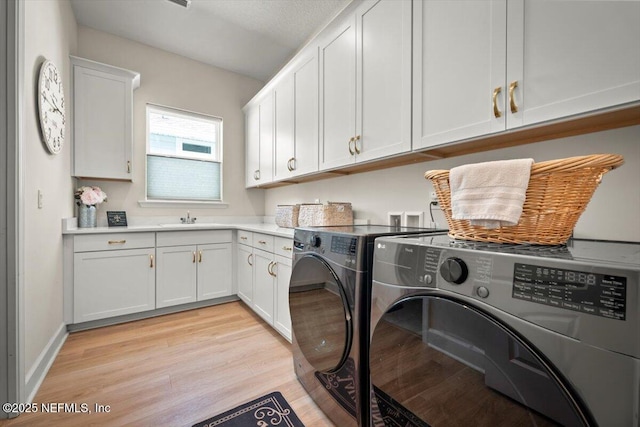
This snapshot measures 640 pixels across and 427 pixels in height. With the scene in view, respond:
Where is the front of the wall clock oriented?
to the viewer's right

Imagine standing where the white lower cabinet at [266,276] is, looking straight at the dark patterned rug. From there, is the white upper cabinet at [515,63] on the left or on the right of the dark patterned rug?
left

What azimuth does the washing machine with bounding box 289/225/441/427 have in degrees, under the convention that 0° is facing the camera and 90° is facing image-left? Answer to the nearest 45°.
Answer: approximately 45°

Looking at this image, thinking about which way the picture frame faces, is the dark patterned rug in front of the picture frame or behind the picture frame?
in front

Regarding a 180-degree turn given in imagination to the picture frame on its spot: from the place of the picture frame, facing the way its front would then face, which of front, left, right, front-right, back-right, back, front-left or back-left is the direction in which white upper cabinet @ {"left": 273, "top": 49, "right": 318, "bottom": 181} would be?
back-right

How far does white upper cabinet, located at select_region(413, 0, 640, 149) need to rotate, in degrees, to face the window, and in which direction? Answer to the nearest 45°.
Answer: approximately 45° to its right

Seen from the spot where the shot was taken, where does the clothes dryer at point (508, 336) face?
facing the viewer and to the left of the viewer

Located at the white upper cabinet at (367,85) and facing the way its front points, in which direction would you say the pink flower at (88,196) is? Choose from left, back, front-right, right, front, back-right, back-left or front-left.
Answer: front-right

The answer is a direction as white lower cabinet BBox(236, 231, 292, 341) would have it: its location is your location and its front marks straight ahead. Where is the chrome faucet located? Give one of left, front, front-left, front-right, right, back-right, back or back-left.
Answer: right

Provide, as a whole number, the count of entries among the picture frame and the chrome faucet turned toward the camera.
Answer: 2

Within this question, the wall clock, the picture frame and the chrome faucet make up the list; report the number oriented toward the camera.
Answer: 2

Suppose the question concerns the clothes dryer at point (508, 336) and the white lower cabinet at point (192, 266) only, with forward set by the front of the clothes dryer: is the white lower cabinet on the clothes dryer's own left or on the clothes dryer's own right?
on the clothes dryer's own right

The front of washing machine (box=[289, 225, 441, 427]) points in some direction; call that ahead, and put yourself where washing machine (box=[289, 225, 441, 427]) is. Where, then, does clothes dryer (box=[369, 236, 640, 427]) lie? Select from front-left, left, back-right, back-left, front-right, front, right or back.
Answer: left

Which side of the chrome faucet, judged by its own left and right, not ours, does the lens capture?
front
